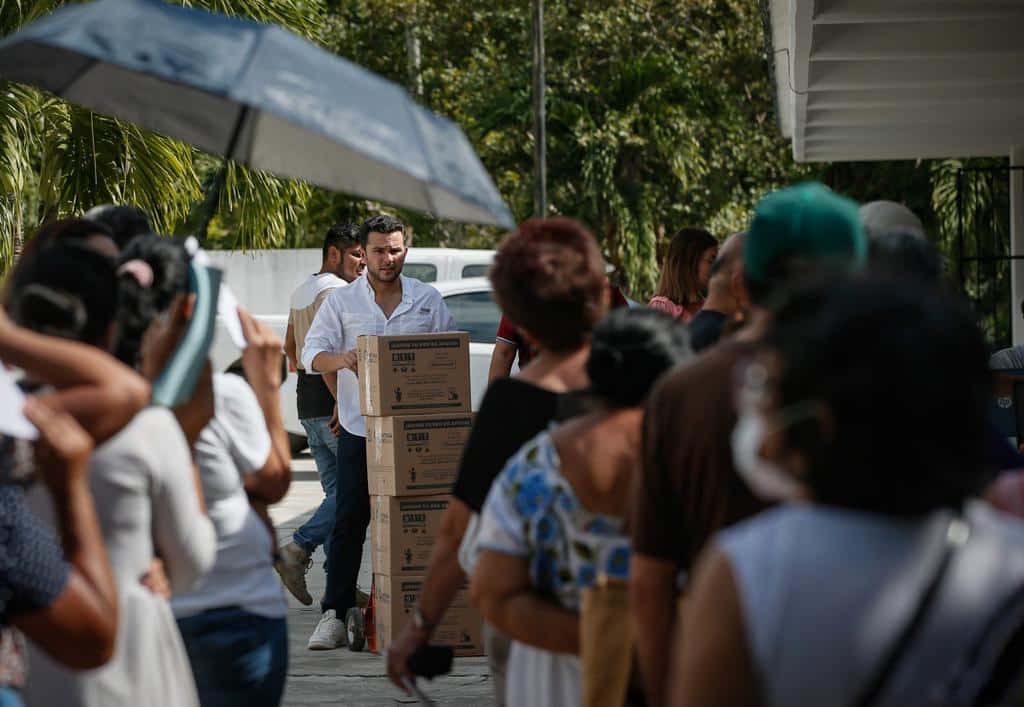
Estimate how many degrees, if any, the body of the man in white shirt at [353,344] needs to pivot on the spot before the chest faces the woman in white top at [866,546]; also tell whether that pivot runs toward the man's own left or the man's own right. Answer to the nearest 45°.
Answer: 0° — they already face them

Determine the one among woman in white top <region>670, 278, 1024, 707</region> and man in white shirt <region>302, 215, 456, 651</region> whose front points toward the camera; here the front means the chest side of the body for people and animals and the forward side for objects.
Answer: the man in white shirt

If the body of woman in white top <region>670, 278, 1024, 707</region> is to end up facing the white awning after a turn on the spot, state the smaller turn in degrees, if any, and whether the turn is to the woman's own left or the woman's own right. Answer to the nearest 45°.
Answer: approximately 45° to the woman's own right

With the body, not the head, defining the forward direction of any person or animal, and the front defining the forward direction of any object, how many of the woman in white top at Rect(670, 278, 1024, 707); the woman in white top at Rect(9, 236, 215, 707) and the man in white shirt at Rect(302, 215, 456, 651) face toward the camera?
1

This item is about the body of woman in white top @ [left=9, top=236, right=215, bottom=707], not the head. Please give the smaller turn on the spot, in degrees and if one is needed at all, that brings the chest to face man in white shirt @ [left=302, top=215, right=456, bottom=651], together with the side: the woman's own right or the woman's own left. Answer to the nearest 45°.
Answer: approximately 45° to the woman's own left

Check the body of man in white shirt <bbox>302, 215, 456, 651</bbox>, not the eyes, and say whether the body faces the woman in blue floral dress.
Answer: yes

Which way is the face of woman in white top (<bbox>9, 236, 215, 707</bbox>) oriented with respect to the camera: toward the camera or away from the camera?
away from the camera

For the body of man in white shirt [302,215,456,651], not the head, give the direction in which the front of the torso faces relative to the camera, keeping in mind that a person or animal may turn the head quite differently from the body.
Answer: toward the camera

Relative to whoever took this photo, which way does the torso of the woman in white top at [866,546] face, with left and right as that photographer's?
facing away from the viewer and to the left of the viewer

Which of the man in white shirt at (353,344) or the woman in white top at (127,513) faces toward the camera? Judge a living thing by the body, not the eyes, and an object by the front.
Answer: the man in white shirt

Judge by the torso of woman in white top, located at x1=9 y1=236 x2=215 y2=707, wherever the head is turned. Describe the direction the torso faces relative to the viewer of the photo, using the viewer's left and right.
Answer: facing away from the viewer and to the right of the viewer

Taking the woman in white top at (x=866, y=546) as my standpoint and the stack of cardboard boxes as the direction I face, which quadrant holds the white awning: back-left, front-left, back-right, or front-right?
front-right

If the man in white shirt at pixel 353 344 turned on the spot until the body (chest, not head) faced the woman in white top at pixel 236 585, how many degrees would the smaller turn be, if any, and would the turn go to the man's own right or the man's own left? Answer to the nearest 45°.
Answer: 0° — they already face them

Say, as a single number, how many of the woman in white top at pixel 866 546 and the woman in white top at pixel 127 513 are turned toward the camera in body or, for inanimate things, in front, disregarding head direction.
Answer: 0

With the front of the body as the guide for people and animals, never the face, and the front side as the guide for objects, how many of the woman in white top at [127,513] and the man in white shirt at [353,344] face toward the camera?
1

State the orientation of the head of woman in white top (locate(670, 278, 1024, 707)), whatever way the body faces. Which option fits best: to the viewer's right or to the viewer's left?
to the viewer's left
